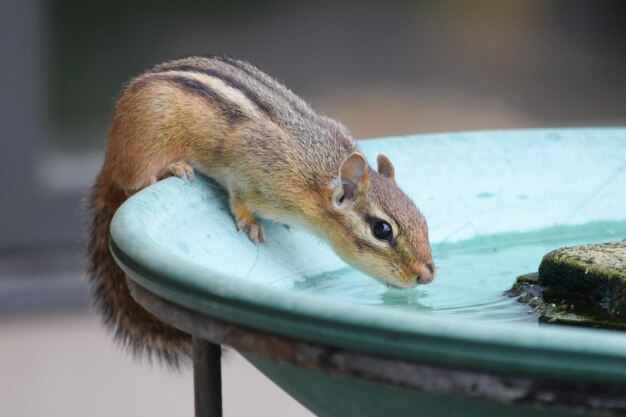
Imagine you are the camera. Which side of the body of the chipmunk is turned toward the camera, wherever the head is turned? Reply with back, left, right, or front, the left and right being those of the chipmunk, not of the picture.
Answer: right

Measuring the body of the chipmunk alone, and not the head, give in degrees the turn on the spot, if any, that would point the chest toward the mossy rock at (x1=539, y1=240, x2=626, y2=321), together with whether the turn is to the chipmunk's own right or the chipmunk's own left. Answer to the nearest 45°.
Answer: approximately 45° to the chipmunk's own right
